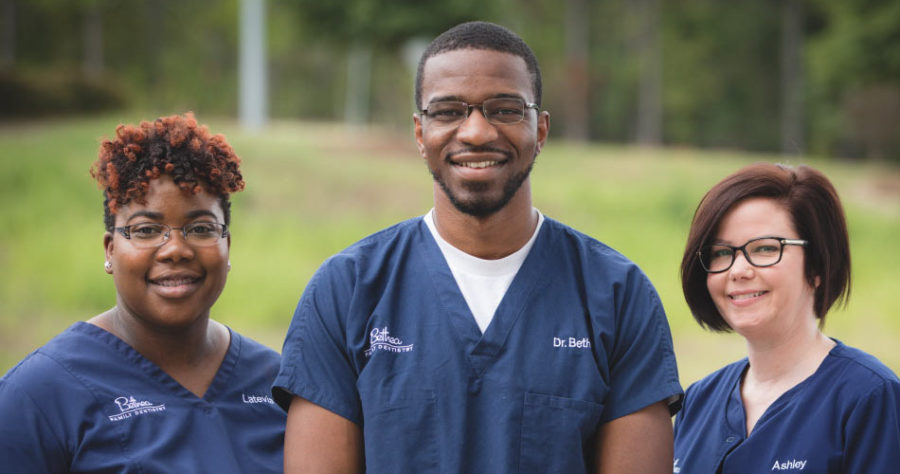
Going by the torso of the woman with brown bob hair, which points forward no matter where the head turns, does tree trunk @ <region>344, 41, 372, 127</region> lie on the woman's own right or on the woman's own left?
on the woman's own right

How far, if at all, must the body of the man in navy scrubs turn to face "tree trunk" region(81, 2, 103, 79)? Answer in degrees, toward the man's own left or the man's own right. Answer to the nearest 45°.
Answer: approximately 135° to the man's own right

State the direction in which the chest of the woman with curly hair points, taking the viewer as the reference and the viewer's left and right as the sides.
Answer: facing the viewer and to the right of the viewer

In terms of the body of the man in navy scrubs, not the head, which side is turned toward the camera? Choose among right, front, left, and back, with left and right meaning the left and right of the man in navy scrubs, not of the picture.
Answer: front

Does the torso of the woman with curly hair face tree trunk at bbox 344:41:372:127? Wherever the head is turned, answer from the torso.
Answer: no

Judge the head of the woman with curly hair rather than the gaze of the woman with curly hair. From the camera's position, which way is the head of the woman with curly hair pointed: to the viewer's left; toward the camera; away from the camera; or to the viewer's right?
toward the camera

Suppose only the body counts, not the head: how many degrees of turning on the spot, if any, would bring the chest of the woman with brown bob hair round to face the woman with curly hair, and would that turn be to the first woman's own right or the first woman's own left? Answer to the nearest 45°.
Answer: approximately 45° to the first woman's own right

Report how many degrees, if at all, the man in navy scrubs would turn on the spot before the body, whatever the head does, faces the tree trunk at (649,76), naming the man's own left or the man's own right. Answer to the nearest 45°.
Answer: approximately 180°

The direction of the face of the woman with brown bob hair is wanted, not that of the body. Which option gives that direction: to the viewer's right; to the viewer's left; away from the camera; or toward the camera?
toward the camera

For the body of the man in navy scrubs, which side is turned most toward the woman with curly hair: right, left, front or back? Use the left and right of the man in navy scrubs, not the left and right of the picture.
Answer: right

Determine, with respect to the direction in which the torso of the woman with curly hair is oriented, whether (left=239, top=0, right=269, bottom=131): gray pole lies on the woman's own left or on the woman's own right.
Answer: on the woman's own left

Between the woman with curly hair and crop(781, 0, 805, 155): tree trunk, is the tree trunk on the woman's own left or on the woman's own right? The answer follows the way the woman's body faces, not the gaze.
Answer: on the woman's own left

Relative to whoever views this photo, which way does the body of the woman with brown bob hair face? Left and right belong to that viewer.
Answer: facing the viewer and to the left of the viewer

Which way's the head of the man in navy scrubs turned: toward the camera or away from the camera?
toward the camera
